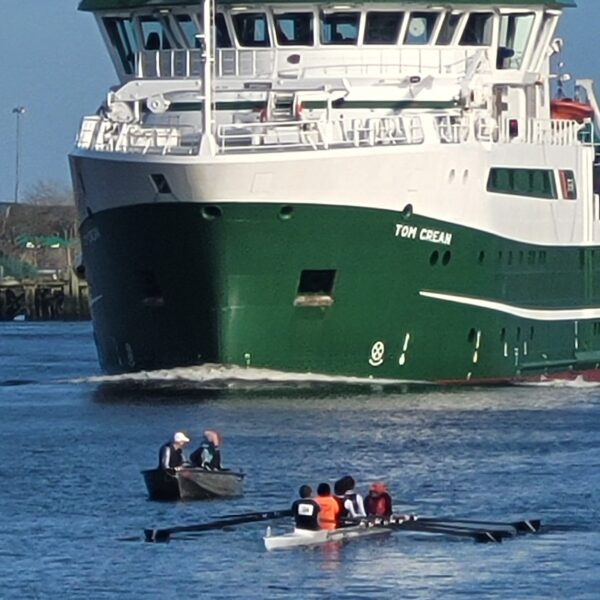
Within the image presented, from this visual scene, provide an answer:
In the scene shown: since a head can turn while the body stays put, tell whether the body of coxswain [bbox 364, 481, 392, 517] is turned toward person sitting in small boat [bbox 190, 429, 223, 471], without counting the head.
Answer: no
